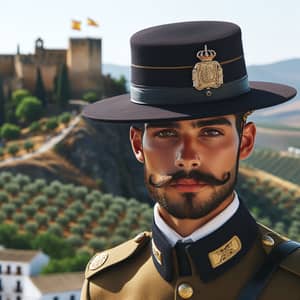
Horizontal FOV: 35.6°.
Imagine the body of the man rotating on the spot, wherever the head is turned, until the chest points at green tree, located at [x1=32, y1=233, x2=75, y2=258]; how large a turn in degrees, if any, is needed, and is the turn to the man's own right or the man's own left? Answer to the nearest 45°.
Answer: approximately 180°

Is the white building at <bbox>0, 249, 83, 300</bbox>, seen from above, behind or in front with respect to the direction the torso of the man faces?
behind

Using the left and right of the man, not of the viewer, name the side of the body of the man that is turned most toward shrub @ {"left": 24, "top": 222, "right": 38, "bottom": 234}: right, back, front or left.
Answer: back

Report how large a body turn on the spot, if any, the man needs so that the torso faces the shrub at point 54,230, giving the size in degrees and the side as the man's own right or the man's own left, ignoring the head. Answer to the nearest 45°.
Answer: approximately 180°

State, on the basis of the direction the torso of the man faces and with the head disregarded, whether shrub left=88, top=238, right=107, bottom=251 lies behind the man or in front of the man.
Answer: behind

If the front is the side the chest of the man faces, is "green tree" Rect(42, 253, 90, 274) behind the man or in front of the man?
behind

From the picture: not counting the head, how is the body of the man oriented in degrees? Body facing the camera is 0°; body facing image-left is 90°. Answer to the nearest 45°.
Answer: approximately 0°
